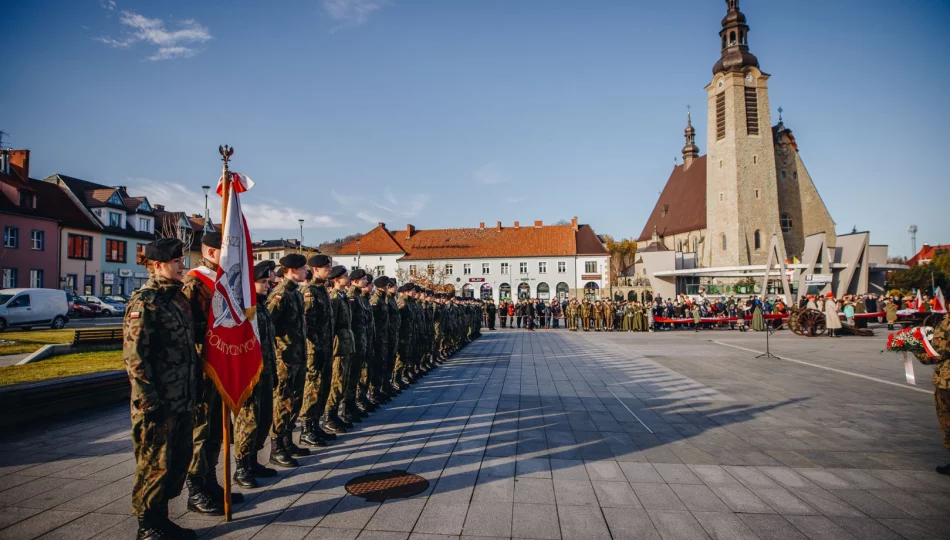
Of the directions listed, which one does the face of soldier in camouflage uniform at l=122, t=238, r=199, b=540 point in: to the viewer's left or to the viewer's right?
to the viewer's right

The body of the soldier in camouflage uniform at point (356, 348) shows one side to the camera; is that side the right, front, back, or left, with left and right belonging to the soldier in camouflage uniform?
right

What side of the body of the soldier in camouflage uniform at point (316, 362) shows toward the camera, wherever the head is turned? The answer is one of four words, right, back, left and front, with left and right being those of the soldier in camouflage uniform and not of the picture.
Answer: right

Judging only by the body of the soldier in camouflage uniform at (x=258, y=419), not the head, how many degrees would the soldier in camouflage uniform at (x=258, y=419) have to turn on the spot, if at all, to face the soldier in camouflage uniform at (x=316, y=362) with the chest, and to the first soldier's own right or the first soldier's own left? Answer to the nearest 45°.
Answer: approximately 45° to the first soldier's own left

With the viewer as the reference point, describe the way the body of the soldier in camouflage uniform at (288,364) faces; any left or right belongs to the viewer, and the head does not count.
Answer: facing to the right of the viewer

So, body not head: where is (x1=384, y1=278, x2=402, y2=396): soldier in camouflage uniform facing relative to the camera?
to the viewer's right

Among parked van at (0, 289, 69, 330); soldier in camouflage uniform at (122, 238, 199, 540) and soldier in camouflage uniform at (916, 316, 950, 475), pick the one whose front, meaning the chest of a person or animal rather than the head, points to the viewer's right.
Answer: soldier in camouflage uniform at (122, 238, 199, 540)

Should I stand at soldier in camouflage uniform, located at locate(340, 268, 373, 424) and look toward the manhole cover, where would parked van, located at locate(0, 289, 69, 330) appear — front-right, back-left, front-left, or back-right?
back-right

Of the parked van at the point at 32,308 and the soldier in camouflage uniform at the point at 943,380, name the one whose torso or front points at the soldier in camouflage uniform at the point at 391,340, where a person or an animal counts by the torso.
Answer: the soldier in camouflage uniform at the point at 943,380

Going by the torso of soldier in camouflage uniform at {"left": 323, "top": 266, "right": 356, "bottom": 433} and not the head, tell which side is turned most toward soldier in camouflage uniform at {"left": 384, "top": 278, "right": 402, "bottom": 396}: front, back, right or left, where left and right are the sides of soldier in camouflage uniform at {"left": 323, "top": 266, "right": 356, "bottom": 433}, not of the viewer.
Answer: left

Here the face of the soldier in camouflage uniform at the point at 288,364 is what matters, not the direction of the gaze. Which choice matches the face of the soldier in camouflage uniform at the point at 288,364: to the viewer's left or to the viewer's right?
to the viewer's right

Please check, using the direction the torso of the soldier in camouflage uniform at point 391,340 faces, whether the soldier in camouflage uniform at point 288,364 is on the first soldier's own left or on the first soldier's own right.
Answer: on the first soldier's own right

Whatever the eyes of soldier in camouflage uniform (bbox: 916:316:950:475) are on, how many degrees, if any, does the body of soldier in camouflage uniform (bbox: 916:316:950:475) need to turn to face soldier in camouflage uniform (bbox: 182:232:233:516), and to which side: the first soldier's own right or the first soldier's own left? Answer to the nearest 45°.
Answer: approximately 45° to the first soldier's own left

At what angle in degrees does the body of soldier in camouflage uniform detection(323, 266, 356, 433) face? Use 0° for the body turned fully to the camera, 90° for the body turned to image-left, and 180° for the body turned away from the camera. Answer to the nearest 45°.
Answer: approximately 270°

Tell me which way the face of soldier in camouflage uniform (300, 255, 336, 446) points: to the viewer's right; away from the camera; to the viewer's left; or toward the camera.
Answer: to the viewer's right
